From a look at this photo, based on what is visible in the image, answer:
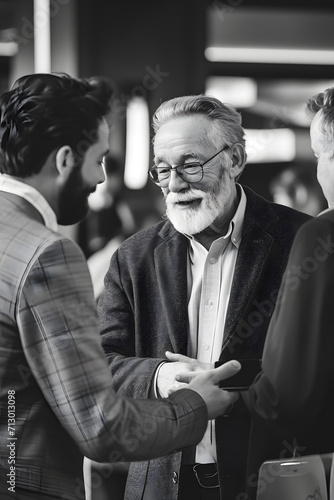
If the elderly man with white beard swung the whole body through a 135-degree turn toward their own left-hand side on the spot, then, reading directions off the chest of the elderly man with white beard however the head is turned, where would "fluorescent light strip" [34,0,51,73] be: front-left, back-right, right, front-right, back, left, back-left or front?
back-left

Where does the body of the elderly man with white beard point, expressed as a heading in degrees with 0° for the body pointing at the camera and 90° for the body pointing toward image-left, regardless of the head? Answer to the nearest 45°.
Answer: approximately 45°

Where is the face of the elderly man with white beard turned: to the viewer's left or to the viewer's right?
to the viewer's left

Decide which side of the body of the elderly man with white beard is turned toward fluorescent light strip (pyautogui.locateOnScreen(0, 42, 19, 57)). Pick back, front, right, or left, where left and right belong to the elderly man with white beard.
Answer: right
